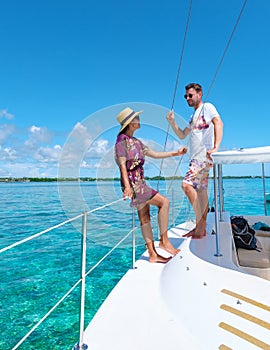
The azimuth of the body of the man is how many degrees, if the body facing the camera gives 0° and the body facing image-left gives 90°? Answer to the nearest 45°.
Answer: approximately 45°

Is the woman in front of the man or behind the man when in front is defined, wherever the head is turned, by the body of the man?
in front
